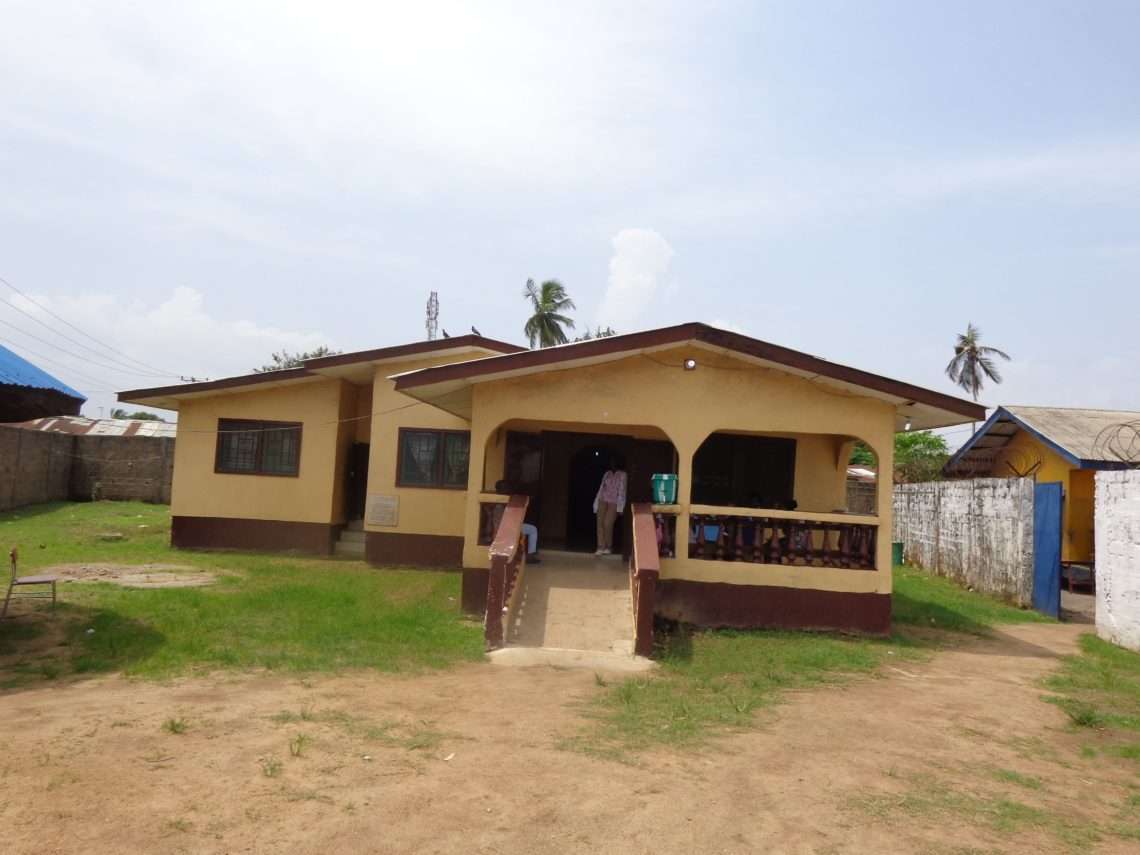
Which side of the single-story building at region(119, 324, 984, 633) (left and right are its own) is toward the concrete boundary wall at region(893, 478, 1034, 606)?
left

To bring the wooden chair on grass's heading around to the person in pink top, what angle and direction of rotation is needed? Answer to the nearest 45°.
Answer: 0° — it already faces them

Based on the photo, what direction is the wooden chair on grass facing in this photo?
to the viewer's right

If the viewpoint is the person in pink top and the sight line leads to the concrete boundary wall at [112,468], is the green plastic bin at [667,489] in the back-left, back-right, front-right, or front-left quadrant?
back-left

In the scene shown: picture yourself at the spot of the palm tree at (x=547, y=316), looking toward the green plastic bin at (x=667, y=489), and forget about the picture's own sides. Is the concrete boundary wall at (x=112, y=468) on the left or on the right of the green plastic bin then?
right

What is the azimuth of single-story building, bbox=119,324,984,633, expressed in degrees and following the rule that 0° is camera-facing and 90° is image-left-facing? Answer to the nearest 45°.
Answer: approximately 0°

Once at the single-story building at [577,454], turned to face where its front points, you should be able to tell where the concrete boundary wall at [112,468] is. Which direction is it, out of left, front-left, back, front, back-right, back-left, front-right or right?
back-right

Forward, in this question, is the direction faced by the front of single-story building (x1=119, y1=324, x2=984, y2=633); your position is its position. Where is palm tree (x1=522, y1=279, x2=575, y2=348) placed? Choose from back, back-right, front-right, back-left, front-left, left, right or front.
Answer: back

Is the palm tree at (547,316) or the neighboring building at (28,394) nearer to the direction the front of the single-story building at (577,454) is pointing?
the neighboring building

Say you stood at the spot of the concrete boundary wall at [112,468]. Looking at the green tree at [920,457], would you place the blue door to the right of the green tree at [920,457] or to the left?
right

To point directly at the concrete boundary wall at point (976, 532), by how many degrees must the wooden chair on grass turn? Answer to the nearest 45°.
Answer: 0° — it already faces it
